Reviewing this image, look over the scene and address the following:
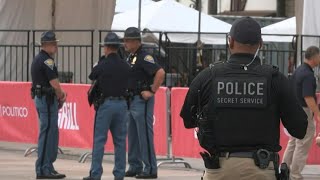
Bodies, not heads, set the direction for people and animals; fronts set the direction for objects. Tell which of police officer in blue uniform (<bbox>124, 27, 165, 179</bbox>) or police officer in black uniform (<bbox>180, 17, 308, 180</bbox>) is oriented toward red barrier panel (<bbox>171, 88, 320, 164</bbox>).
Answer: police officer in black uniform (<bbox>180, 17, 308, 180</bbox>)

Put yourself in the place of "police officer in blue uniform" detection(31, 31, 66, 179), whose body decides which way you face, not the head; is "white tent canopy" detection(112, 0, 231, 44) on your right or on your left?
on your left

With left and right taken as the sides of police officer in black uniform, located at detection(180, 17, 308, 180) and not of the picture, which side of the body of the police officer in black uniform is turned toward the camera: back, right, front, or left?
back

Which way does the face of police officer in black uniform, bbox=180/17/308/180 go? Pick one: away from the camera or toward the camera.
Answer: away from the camera

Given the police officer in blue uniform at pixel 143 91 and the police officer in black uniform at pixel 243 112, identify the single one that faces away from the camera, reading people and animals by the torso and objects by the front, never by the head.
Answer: the police officer in black uniform at pixel 243 112

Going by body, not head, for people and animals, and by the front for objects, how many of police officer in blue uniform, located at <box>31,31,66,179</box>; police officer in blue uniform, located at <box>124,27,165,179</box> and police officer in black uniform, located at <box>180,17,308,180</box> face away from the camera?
1

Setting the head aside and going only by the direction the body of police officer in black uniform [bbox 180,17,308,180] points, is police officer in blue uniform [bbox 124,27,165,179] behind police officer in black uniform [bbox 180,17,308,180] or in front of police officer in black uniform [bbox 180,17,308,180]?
in front

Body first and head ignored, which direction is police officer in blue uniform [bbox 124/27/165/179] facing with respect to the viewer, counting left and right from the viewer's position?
facing the viewer and to the left of the viewer

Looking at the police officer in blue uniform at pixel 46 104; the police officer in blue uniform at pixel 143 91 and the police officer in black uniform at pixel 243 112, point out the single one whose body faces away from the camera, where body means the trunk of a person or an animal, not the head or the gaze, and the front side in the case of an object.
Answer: the police officer in black uniform at pixel 243 112

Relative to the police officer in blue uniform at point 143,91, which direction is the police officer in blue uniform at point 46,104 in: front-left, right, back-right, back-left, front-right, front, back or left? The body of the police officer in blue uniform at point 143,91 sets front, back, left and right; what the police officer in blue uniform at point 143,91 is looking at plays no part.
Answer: front-right

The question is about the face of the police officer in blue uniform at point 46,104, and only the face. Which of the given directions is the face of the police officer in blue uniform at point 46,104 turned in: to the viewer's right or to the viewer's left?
to the viewer's right

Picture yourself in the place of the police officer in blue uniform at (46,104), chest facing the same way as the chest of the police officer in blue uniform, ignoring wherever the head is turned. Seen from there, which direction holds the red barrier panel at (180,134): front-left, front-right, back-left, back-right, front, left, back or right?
front-left
